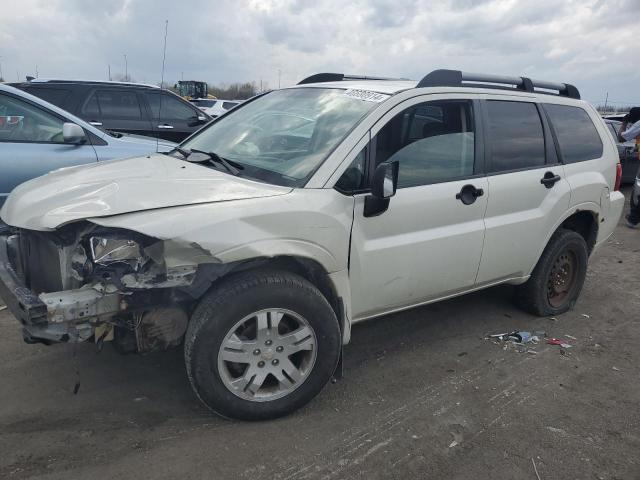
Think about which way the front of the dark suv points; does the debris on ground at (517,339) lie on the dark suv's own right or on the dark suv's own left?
on the dark suv's own right

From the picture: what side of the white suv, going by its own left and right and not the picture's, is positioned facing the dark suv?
right

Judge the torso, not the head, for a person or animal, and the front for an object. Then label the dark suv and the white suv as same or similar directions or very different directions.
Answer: very different directions

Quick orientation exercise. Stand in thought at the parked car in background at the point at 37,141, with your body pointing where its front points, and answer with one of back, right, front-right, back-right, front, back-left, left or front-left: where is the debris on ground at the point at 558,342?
front-right

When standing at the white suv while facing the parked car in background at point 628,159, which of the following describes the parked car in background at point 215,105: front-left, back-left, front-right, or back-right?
front-left

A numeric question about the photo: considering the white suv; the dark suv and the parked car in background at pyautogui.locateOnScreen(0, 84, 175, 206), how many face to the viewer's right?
2

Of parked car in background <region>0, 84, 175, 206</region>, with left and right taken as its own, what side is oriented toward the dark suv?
left

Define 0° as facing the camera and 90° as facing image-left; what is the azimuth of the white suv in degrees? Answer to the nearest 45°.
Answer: approximately 45°

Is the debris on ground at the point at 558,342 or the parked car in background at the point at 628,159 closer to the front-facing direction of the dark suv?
the parked car in background

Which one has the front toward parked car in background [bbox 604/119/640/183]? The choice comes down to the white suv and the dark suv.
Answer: the dark suv

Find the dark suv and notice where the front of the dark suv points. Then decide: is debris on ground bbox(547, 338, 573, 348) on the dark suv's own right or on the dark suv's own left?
on the dark suv's own right

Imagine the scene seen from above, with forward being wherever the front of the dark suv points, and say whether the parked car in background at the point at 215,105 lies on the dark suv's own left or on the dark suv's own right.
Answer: on the dark suv's own left

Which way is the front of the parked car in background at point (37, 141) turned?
to the viewer's right

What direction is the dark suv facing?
to the viewer's right

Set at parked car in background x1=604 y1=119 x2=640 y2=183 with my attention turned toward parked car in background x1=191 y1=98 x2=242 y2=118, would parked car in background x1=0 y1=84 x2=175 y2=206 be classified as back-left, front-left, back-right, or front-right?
front-left
